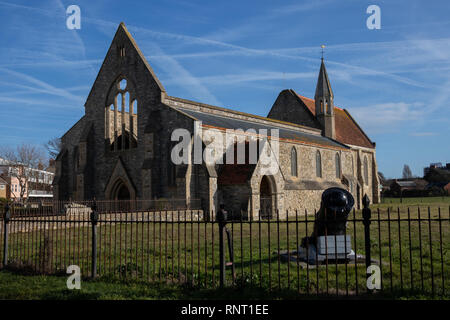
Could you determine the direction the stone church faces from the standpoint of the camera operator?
facing the viewer and to the left of the viewer

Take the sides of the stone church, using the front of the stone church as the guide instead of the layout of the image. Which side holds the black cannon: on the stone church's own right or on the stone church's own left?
on the stone church's own left
